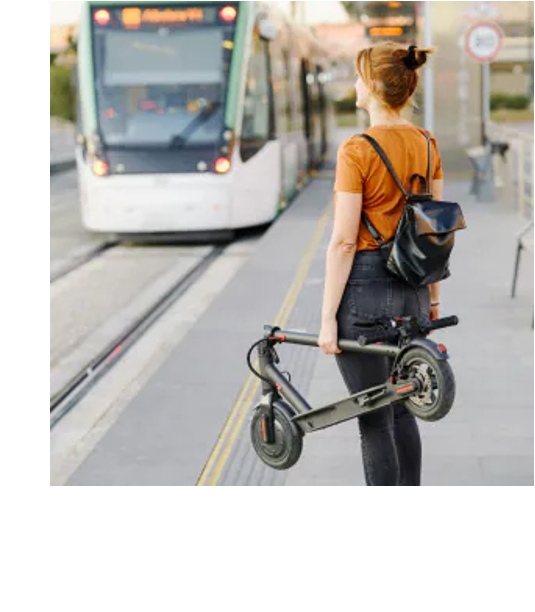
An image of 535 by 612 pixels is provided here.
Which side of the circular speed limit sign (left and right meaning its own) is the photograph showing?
front

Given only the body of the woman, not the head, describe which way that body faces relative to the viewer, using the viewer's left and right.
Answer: facing away from the viewer and to the left of the viewer

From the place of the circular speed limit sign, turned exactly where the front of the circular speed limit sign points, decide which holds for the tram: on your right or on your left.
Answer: on your right

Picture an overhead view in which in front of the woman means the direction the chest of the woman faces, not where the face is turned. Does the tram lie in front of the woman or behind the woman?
in front

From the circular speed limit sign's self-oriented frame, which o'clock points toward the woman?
The woman is roughly at 12 o'clock from the circular speed limit sign.

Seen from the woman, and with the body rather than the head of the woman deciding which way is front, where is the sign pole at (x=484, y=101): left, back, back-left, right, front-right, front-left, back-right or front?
front-right

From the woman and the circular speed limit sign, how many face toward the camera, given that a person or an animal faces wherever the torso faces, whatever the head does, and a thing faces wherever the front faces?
1

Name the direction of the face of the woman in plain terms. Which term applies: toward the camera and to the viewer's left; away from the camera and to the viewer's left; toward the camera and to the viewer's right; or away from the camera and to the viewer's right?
away from the camera and to the viewer's left

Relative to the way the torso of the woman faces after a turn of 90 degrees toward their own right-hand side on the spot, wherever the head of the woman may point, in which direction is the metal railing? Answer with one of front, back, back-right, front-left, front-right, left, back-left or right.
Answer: front-left
